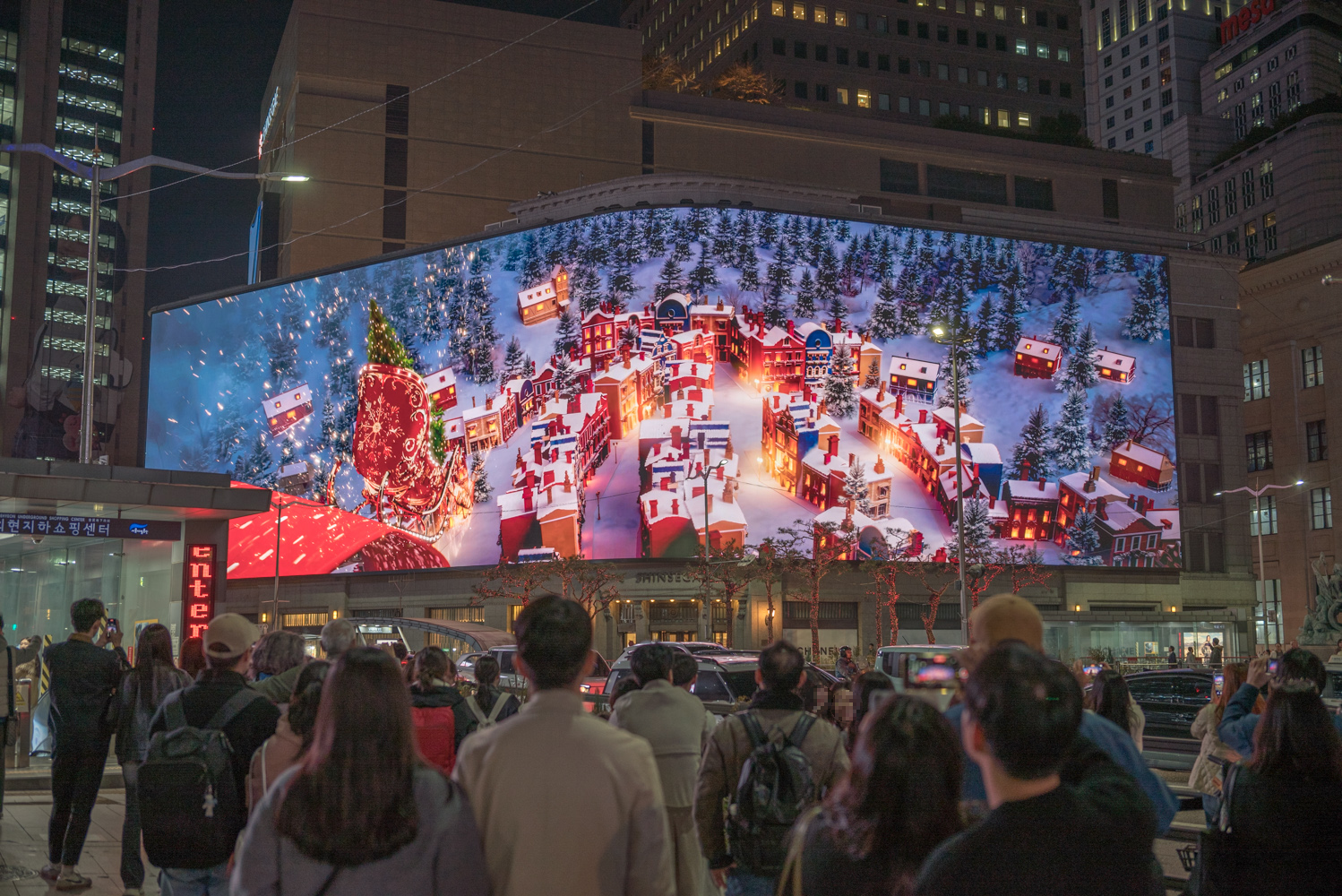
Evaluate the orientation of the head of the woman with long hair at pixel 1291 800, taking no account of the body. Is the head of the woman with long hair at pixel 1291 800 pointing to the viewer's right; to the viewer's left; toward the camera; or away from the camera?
away from the camera

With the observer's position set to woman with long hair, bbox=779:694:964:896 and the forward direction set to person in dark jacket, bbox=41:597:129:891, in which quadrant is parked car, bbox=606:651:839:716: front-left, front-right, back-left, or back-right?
front-right

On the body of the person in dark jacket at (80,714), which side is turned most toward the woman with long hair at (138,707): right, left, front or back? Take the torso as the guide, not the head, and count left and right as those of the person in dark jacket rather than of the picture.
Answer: right

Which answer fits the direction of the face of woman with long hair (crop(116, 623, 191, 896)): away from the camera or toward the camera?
away from the camera

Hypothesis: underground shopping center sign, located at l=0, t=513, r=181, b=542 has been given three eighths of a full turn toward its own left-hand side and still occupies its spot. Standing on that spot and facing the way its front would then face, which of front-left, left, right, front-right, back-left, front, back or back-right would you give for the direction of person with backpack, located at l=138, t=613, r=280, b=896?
back-right

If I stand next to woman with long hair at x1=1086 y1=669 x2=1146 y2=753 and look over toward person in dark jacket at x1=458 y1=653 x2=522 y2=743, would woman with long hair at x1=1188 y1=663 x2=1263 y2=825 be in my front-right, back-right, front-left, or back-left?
back-left

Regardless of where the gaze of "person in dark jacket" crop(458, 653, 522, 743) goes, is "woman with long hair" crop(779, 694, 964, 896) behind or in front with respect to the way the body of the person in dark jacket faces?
behind

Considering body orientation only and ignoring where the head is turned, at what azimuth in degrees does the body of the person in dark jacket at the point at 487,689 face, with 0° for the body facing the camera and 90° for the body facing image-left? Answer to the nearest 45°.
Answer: approximately 180°

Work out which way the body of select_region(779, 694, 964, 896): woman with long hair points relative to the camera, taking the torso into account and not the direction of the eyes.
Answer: away from the camera

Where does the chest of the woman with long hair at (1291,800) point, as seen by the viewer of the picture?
away from the camera

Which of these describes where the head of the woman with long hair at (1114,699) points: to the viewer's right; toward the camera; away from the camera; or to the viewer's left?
away from the camera

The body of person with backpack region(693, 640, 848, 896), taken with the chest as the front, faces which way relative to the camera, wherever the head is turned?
away from the camera
